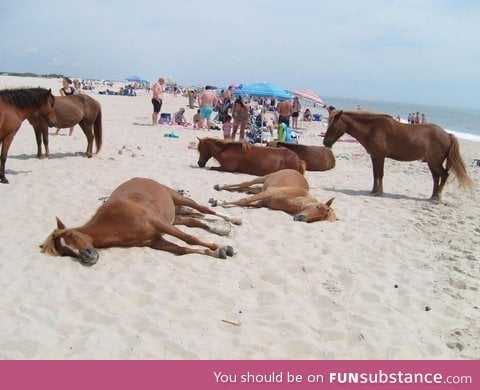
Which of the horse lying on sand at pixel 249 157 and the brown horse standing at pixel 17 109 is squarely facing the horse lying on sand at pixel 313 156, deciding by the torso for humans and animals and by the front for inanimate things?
the brown horse standing

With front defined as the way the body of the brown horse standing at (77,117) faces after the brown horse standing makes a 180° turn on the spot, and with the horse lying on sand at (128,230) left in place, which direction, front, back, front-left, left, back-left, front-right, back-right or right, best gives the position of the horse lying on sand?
right

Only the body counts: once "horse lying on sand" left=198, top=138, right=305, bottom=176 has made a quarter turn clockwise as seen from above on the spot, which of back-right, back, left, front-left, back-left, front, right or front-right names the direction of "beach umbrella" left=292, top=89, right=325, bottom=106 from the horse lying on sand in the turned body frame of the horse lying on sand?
front

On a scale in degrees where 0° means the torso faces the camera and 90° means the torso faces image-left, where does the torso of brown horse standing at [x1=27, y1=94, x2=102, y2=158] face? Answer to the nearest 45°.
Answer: approximately 90°

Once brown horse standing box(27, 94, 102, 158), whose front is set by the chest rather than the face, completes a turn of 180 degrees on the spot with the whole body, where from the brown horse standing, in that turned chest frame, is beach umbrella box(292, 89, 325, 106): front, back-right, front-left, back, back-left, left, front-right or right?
front-left

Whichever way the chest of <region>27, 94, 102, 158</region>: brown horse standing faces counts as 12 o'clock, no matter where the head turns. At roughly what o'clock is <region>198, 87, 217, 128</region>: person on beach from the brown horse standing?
The person on beach is roughly at 4 o'clock from the brown horse standing.

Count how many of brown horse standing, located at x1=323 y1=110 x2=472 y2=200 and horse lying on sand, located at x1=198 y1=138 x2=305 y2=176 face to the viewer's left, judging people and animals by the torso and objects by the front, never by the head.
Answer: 2

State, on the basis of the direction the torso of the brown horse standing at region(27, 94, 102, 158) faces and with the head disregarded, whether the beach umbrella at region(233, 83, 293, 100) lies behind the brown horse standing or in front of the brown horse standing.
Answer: behind

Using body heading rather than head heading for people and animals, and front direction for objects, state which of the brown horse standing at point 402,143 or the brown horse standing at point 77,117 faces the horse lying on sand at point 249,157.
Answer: the brown horse standing at point 402,143

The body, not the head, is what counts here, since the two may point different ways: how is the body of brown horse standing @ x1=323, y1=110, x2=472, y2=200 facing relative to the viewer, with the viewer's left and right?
facing to the left of the viewer

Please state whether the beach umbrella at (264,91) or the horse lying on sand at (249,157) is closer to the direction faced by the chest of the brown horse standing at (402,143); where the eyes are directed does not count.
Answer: the horse lying on sand

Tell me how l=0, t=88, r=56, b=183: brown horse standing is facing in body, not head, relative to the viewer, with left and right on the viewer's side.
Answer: facing to the right of the viewer

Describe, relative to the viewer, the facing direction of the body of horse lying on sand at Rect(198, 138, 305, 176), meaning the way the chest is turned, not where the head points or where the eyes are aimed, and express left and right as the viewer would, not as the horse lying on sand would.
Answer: facing to the left of the viewer

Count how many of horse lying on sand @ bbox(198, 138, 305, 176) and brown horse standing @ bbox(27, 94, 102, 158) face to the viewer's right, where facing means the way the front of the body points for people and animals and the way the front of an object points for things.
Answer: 0

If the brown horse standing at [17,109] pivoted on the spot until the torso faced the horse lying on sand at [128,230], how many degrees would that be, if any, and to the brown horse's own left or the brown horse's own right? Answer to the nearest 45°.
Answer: approximately 90° to the brown horse's own right

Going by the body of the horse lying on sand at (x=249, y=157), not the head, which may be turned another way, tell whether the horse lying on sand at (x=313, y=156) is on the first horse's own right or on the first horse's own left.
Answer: on the first horse's own right

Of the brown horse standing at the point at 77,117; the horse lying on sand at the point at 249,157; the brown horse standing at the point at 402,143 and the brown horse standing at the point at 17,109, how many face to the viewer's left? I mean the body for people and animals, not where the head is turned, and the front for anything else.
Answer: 3
